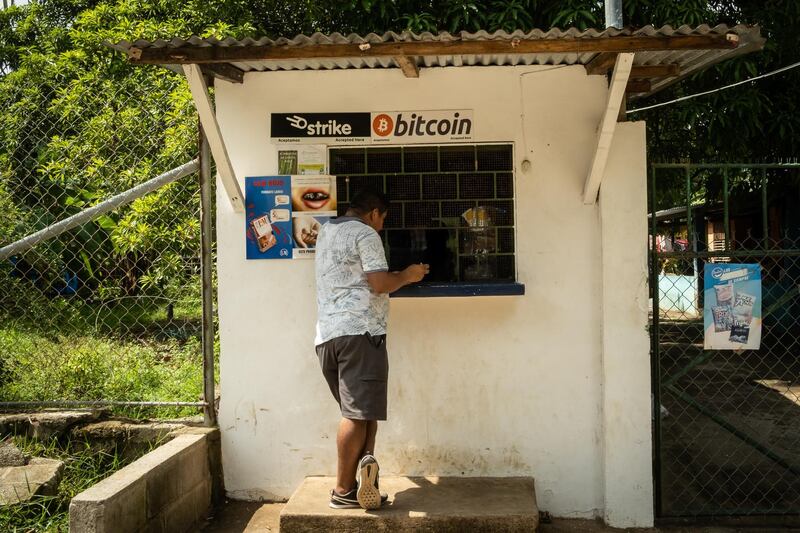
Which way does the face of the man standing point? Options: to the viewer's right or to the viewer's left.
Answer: to the viewer's right

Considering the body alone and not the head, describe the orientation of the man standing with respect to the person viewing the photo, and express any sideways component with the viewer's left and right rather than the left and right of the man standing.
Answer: facing away from the viewer and to the right of the viewer

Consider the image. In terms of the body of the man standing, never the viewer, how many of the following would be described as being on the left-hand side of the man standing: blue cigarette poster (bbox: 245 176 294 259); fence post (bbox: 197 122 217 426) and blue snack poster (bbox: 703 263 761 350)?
2

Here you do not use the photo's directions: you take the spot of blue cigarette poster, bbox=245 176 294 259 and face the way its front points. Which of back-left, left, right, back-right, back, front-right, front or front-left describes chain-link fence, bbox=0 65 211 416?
back-right

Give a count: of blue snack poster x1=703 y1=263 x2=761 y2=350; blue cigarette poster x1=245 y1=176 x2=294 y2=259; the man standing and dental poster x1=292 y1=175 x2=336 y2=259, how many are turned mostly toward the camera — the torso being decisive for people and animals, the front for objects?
3

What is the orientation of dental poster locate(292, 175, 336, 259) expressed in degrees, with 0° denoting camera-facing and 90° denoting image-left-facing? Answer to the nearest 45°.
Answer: approximately 0°

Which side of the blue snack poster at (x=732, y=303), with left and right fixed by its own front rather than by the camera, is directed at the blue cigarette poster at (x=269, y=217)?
right

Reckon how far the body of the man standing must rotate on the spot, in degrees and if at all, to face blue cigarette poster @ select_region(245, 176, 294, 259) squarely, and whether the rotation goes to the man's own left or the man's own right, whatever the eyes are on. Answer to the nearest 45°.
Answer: approximately 90° to the man's own left

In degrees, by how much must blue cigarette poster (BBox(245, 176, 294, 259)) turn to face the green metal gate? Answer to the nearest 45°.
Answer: approximately 90° to its left

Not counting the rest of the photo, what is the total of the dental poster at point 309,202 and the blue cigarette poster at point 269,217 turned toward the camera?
2
